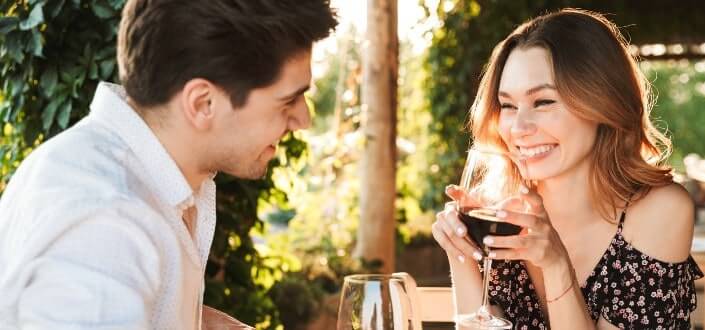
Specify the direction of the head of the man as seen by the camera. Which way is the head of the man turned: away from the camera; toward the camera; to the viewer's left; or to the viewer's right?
to the viewer's right

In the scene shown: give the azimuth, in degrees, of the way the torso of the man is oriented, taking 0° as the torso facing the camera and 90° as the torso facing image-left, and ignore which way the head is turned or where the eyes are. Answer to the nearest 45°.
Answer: approximately 270°

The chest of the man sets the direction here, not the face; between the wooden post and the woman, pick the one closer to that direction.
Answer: the woman

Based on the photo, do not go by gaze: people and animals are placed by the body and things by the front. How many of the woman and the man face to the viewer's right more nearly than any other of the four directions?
1

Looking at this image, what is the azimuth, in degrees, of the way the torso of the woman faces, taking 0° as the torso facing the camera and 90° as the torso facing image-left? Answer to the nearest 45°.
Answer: approximately 45°

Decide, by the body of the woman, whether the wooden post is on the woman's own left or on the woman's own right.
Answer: on the woman's own right

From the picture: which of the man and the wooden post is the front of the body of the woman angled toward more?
the man

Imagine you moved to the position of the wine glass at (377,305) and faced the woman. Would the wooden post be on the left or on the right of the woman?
left
